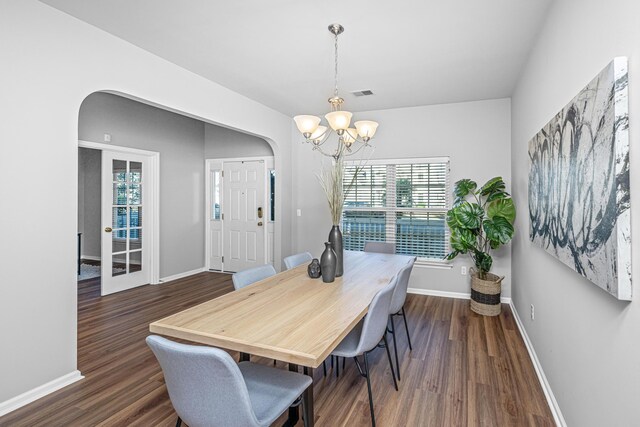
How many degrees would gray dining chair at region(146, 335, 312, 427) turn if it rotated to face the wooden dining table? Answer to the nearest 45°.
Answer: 0° — it already faces it

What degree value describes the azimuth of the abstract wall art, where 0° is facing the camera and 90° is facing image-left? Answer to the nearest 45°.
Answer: approximately 90°

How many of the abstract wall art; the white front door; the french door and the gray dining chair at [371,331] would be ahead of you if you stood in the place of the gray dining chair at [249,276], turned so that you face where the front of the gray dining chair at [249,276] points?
2

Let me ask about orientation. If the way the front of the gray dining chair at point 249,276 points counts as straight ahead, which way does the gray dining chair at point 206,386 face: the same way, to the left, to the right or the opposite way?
to the left

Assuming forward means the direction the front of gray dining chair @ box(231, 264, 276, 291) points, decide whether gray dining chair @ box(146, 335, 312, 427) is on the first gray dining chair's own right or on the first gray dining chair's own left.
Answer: on the first gray dining chair's own right

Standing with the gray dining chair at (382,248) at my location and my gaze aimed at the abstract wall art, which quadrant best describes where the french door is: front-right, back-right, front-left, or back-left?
back-right

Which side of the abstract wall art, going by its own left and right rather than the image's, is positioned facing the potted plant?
right

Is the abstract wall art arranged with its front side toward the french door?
yes

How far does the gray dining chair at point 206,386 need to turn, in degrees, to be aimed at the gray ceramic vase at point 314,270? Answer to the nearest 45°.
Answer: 0° — it already faces it

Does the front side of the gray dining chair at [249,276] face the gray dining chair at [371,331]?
yes

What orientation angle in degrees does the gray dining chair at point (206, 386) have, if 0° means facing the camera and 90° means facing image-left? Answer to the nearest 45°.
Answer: approximately 225°

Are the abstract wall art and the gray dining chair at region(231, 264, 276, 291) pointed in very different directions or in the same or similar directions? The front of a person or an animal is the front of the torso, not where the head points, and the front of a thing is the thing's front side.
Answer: very different directions

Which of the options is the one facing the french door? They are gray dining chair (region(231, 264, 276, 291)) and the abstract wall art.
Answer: the abstract wall art

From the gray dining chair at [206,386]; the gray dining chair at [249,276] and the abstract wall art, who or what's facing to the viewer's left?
the abstract wall art
